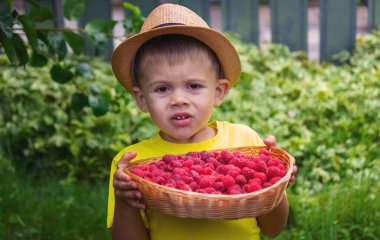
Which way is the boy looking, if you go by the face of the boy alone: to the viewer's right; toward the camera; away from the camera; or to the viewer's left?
toward the camera

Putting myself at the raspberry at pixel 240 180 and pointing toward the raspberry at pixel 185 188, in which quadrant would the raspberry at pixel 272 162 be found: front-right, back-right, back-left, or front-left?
back-right

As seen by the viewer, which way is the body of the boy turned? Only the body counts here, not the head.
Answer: toward the camera

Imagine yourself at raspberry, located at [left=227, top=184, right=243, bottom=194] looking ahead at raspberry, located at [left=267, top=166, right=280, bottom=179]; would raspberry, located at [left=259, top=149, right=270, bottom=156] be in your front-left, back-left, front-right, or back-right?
front-left
